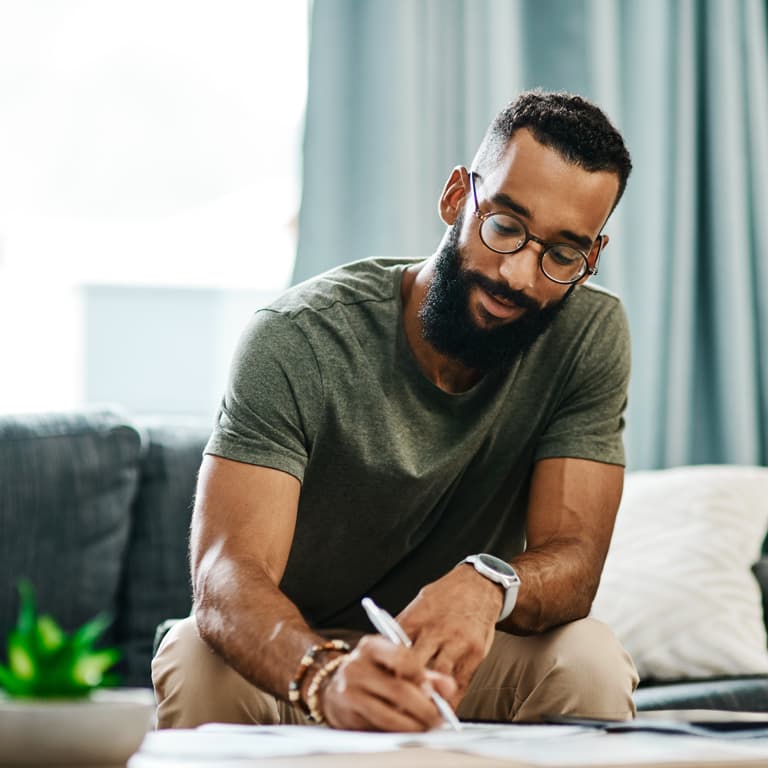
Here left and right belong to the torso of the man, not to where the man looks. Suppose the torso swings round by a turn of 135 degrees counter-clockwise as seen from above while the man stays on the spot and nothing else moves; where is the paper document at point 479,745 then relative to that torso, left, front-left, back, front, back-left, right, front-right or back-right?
back-right

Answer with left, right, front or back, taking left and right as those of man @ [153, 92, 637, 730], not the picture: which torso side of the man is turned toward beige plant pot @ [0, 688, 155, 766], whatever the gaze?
front

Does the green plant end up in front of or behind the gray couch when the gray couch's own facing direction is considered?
in front

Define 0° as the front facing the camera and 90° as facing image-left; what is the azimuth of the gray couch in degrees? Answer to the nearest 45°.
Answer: approximately 0°
